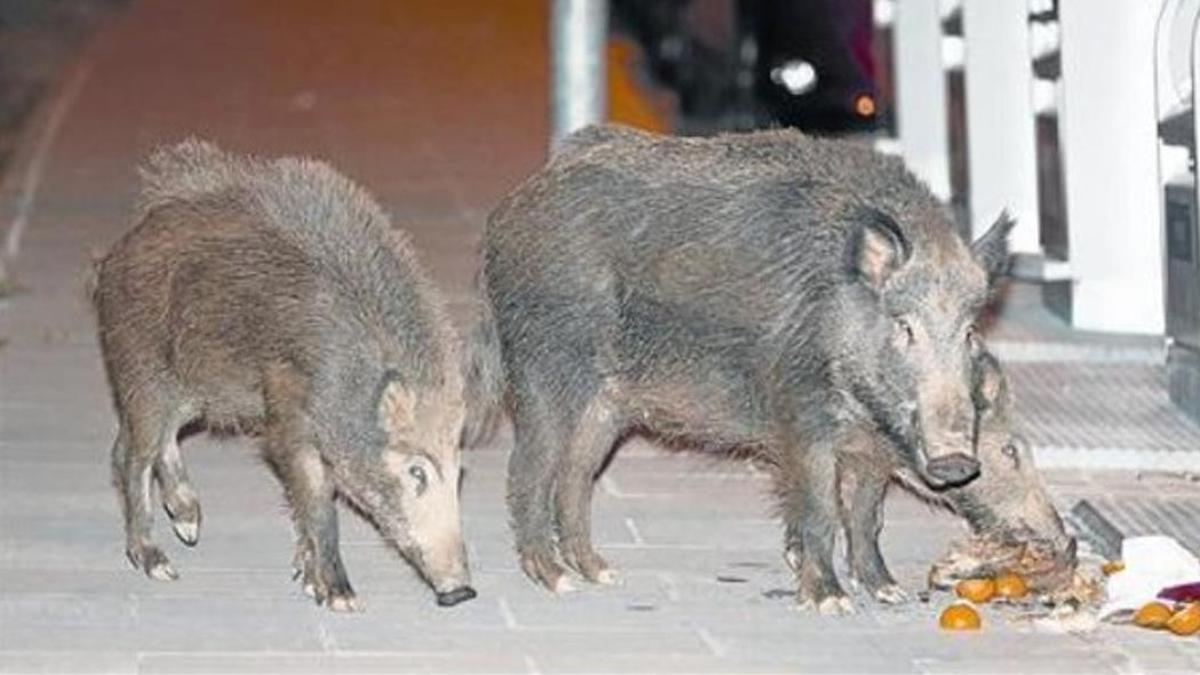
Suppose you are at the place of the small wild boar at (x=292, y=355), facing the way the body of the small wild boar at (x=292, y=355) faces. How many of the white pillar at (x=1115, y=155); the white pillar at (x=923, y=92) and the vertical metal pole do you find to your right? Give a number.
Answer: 0

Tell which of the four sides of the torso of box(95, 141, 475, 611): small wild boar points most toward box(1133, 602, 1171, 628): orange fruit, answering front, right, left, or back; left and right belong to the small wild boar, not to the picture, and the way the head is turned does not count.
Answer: front

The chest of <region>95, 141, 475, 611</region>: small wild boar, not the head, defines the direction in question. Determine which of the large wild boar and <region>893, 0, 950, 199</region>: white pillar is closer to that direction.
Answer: the large wild boar

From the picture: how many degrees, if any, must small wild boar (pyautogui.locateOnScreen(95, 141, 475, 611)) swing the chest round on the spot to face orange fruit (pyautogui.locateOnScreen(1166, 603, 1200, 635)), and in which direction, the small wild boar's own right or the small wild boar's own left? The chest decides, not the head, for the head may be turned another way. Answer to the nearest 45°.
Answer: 0° — it already faces it

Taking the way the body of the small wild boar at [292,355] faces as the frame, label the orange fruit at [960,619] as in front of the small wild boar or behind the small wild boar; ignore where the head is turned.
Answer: in front

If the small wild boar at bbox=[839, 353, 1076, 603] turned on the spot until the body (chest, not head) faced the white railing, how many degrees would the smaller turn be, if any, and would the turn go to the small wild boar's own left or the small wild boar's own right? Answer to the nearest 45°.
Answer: approximately 90° to the small wild boar's own left

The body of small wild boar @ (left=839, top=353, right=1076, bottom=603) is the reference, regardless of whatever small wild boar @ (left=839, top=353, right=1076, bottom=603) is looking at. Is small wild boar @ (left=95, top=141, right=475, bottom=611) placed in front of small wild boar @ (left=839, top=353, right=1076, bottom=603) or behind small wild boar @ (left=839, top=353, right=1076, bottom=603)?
behind

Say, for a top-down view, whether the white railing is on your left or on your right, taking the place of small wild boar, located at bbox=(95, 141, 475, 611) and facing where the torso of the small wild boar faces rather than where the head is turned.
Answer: on your left

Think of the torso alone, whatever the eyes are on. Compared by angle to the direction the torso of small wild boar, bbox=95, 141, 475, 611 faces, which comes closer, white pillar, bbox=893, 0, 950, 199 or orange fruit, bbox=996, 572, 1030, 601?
the orange fruit

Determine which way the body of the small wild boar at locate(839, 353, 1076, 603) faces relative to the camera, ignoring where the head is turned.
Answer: to the viewer's right

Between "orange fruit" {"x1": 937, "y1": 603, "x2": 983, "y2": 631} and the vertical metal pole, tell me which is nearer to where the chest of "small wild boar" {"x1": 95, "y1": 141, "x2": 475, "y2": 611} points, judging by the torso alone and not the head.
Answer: the orange fruit

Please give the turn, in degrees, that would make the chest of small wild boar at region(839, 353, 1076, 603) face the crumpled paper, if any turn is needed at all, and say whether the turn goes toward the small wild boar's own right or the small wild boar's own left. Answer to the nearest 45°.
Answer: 0° — it already faces it

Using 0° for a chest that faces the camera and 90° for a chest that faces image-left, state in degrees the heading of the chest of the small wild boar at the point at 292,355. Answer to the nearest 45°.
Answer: approximately 315°

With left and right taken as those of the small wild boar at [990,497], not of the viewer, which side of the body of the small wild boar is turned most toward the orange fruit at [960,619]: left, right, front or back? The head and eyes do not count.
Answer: right

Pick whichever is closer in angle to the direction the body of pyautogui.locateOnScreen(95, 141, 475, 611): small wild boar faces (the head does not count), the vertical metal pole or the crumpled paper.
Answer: the crumpled paper

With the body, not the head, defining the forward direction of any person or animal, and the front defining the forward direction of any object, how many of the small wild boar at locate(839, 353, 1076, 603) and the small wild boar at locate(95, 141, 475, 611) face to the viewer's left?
0
